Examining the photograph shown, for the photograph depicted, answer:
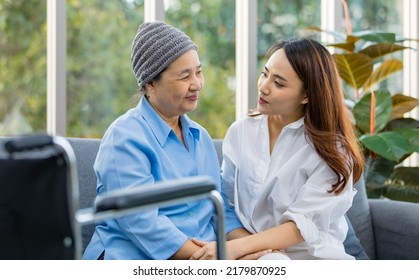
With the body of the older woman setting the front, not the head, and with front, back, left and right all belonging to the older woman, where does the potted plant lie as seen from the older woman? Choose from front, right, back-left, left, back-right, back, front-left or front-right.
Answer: left

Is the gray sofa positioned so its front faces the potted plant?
no

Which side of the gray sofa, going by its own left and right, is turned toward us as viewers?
front

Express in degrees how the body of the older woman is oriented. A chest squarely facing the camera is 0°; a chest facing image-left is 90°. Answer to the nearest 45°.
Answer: approximately 315°

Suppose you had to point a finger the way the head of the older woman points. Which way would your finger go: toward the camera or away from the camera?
toward the camera
